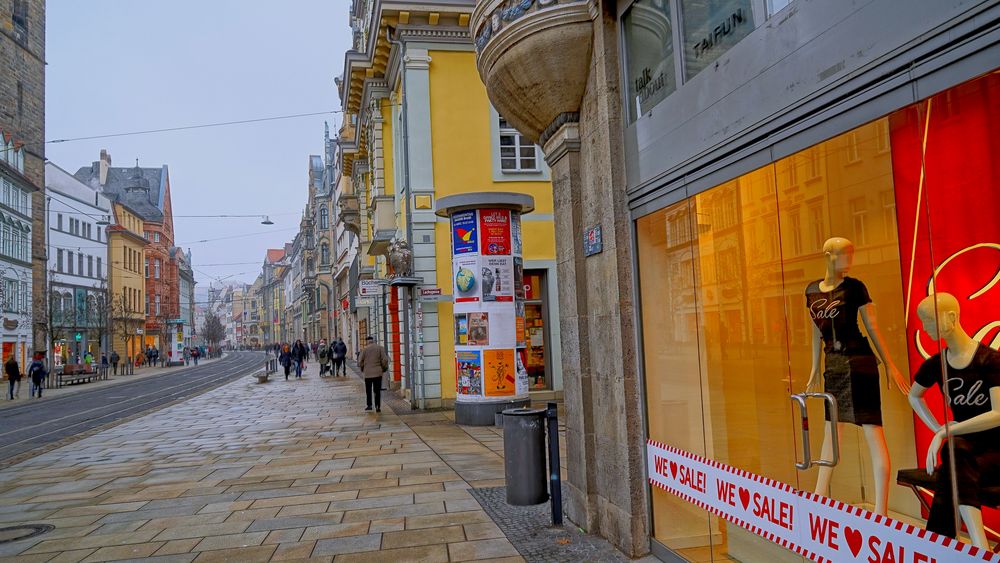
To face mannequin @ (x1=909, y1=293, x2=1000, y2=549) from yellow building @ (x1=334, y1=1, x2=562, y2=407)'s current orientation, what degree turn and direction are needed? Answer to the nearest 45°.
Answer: approximately 90° to its left

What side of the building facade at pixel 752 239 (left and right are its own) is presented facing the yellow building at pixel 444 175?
right

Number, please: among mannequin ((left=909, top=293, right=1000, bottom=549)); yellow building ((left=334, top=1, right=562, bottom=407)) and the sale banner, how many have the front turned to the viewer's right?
0

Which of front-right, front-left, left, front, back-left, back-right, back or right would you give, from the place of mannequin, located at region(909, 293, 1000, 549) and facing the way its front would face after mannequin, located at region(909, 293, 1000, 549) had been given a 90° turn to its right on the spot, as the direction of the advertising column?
front

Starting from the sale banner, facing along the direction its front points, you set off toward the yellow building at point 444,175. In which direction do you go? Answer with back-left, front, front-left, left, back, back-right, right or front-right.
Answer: right

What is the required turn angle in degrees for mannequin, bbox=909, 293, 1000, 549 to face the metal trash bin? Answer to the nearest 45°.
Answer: approximately 90° to its right

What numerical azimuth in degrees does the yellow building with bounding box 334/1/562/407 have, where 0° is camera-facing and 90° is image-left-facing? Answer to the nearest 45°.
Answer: approximately 90°

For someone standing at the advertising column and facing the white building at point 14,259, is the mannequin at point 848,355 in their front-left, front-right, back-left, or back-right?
back-left

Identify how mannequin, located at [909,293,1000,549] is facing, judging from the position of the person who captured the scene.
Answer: facing the viewer and to the left of the viewer

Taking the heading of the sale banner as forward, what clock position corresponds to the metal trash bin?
The metal trash bin is roughly at 3 o'clock from the sale banner.

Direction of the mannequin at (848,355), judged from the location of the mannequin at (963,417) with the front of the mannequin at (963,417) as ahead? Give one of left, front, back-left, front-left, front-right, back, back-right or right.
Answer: right
